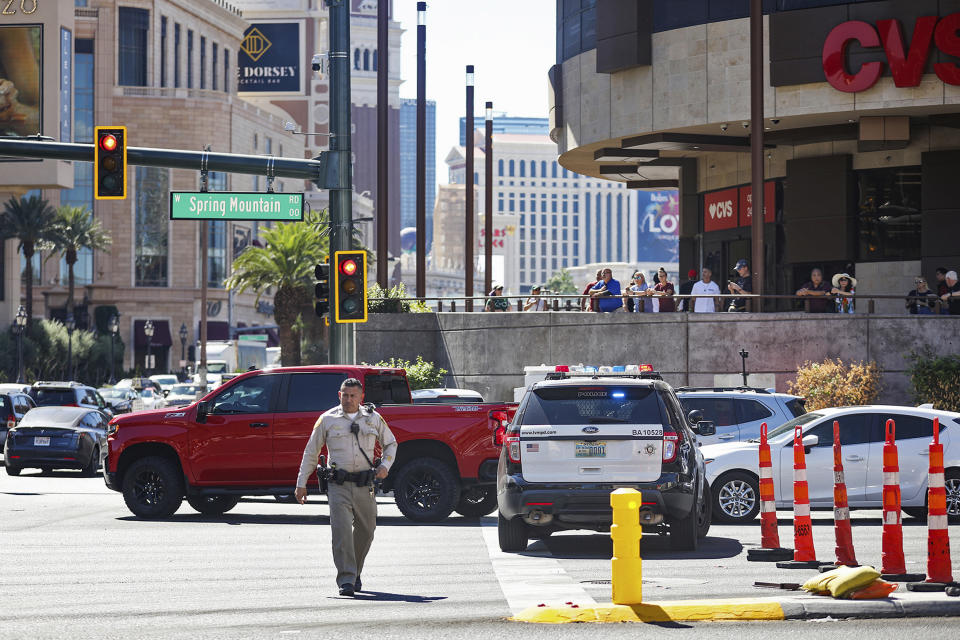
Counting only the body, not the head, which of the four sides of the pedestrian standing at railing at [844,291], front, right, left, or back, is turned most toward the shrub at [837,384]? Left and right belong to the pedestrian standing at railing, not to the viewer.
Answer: front

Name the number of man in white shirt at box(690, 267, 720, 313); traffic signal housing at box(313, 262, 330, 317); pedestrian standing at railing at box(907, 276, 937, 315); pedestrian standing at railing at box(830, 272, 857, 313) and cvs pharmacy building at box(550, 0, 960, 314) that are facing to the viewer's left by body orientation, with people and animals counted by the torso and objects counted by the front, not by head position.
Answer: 1

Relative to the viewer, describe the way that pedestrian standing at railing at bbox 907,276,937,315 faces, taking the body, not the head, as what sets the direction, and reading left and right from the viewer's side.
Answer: facing the viewer

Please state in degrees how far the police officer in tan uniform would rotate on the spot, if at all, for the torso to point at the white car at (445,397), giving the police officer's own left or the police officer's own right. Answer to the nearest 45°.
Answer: approximately 180°

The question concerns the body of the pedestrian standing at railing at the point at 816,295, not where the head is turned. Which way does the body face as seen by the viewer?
toward the camera

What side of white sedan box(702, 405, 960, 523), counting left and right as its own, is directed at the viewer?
left

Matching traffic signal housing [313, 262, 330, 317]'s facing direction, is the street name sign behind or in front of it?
in front

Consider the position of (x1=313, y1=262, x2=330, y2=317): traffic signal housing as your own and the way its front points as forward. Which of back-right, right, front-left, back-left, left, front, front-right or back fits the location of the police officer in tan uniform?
left

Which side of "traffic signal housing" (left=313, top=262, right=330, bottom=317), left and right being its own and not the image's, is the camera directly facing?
left

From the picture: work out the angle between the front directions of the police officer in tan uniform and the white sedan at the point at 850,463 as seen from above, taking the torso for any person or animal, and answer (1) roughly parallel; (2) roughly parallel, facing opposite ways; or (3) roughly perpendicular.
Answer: roughly perpendicular

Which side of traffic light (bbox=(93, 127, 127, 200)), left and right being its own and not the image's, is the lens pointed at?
front

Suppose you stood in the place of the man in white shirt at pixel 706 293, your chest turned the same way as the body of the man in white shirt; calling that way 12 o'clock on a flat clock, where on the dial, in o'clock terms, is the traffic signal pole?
The traffic signal pole is roughly at 1 o'clock from the man in white shirt.

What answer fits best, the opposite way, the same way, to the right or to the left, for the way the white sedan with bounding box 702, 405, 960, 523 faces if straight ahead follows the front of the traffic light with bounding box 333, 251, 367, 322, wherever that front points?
to the right

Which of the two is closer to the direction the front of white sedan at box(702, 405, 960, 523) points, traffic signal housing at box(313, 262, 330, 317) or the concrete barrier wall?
the traffic signal housing
